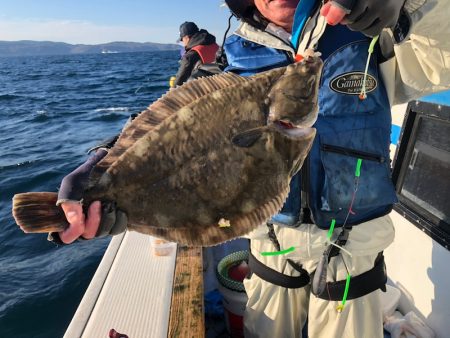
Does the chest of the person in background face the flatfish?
no

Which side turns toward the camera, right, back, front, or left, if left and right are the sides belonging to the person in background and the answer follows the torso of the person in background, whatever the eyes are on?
left

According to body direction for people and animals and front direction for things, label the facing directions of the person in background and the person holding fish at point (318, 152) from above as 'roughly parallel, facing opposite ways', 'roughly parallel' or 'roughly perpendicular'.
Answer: roughly perpendicular

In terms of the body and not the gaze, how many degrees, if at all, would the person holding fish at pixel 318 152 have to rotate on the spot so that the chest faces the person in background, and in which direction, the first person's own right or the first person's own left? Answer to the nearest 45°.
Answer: approximately 180°

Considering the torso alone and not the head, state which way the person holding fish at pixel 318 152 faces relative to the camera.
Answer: toward the camera

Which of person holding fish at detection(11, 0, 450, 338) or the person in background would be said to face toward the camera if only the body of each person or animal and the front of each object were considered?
the person holding fish

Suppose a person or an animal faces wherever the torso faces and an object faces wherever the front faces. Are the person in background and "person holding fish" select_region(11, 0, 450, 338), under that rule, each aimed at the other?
no

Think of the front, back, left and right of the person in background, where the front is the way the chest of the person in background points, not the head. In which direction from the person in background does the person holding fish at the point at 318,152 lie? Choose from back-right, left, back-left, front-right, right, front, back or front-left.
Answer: left

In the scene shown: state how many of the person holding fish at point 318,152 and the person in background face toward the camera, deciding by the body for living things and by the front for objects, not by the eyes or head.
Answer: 1

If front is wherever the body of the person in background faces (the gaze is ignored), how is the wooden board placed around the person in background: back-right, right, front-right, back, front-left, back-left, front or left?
left
